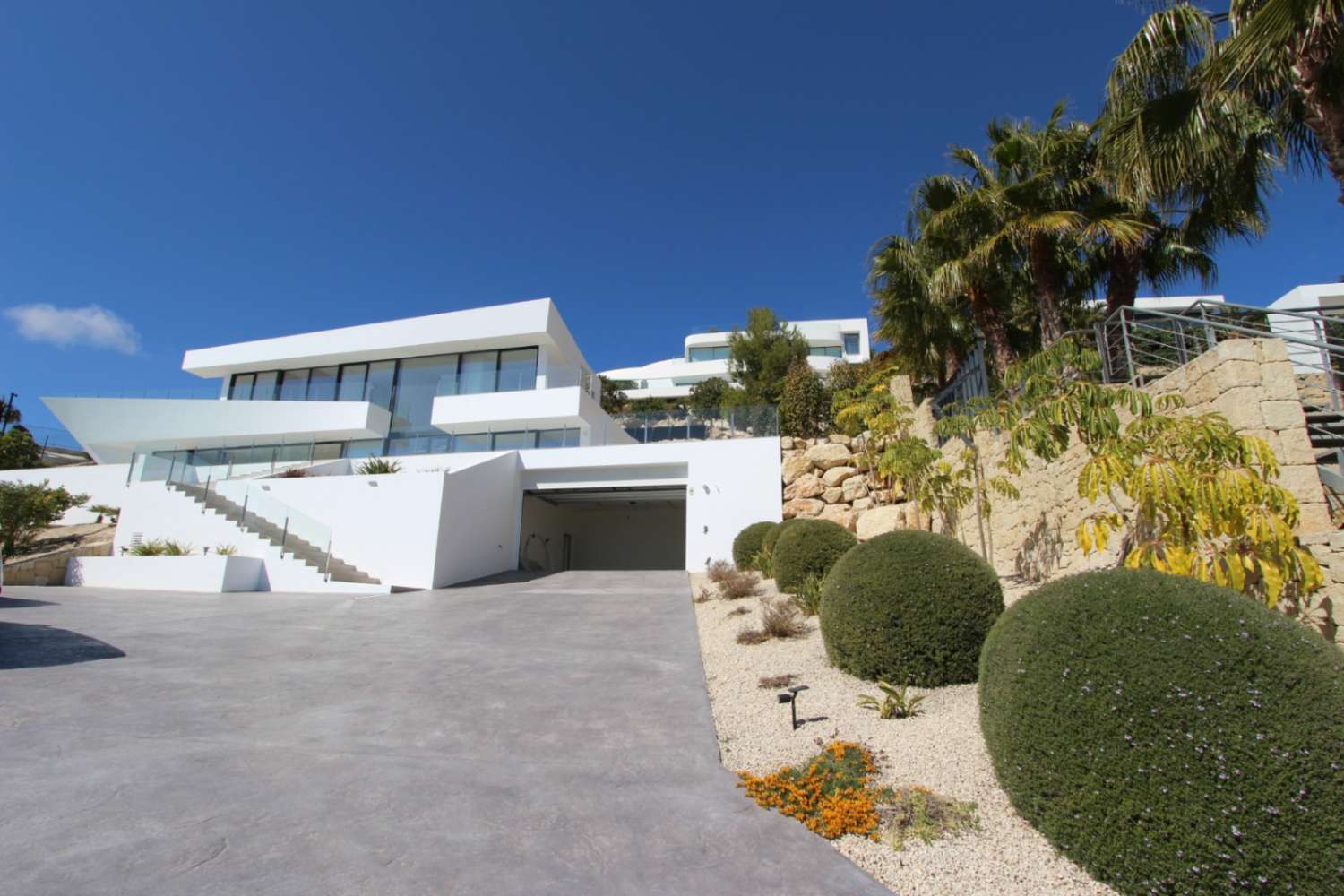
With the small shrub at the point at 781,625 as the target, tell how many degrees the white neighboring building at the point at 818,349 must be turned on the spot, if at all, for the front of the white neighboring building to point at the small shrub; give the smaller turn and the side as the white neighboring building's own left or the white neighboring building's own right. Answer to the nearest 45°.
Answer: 0° — it already faces it

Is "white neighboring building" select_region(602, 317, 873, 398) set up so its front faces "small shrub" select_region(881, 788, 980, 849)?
yes

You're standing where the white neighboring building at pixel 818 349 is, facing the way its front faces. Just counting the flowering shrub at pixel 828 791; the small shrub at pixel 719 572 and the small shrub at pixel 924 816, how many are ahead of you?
3

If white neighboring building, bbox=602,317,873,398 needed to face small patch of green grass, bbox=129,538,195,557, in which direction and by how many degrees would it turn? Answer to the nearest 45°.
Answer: approximately 45° to its right

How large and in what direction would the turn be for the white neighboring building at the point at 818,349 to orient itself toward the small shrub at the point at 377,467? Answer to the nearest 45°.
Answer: approximately 45° to its right

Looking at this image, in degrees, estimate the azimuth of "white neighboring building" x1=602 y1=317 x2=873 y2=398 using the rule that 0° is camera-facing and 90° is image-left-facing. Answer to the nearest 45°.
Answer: approximately 0°

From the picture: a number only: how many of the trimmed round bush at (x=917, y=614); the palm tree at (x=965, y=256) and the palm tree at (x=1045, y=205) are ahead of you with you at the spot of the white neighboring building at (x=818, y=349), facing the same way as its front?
3

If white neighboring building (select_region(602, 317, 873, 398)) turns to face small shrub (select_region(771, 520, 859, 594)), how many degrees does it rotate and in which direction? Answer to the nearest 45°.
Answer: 0° — it already faces it

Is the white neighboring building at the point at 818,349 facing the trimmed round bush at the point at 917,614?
yes

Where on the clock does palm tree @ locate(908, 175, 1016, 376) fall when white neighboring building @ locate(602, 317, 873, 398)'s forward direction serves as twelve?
The palm tree is roughly at 12 o'clock from the white neighboring building.

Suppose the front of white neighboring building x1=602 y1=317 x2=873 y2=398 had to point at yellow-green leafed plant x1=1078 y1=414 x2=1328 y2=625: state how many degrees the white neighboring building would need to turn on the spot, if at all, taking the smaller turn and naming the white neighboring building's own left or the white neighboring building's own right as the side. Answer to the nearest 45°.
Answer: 0° — it already faces it

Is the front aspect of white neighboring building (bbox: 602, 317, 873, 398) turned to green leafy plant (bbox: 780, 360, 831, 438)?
yes
